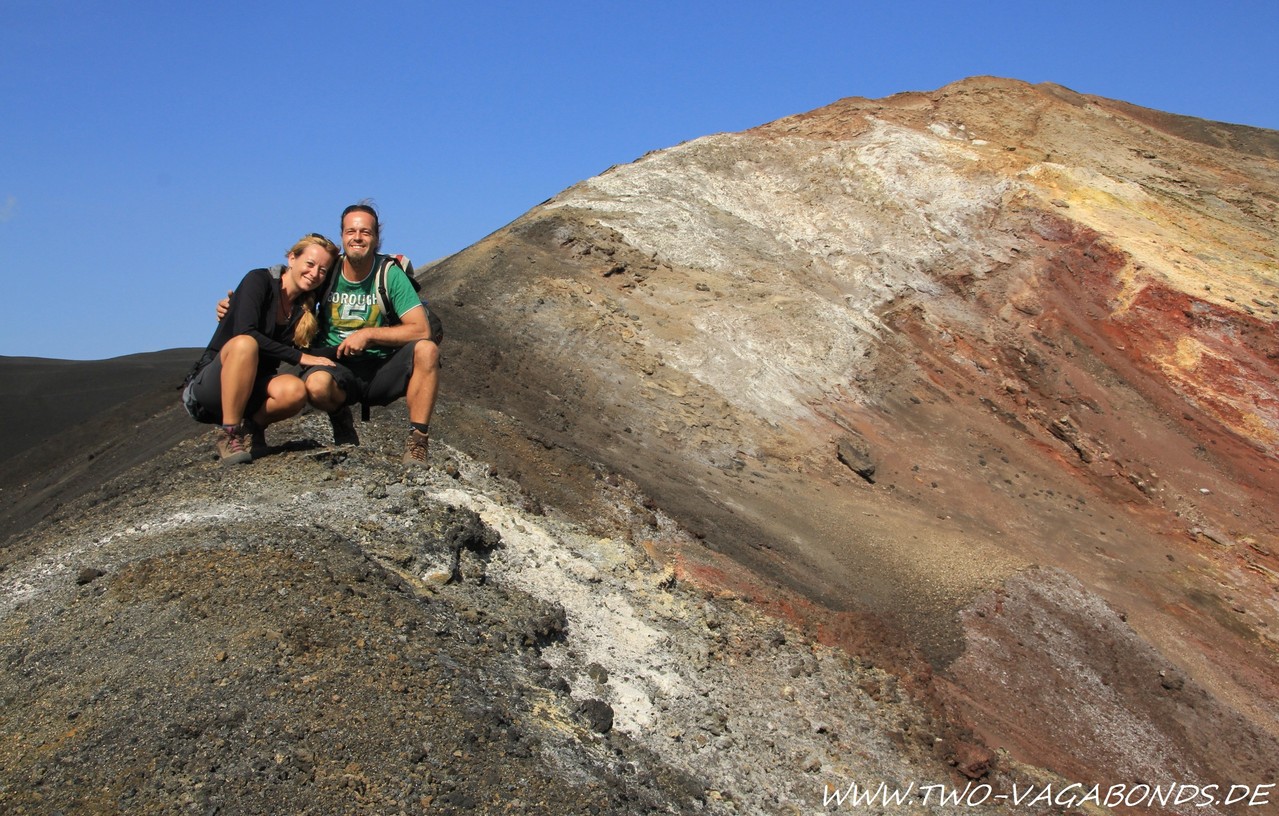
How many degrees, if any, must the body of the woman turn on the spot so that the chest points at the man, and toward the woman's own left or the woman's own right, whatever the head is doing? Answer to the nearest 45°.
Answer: approximately 45° to the woman's own left

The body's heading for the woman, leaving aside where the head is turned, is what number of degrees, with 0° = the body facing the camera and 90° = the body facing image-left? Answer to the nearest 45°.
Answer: approximately 315°
